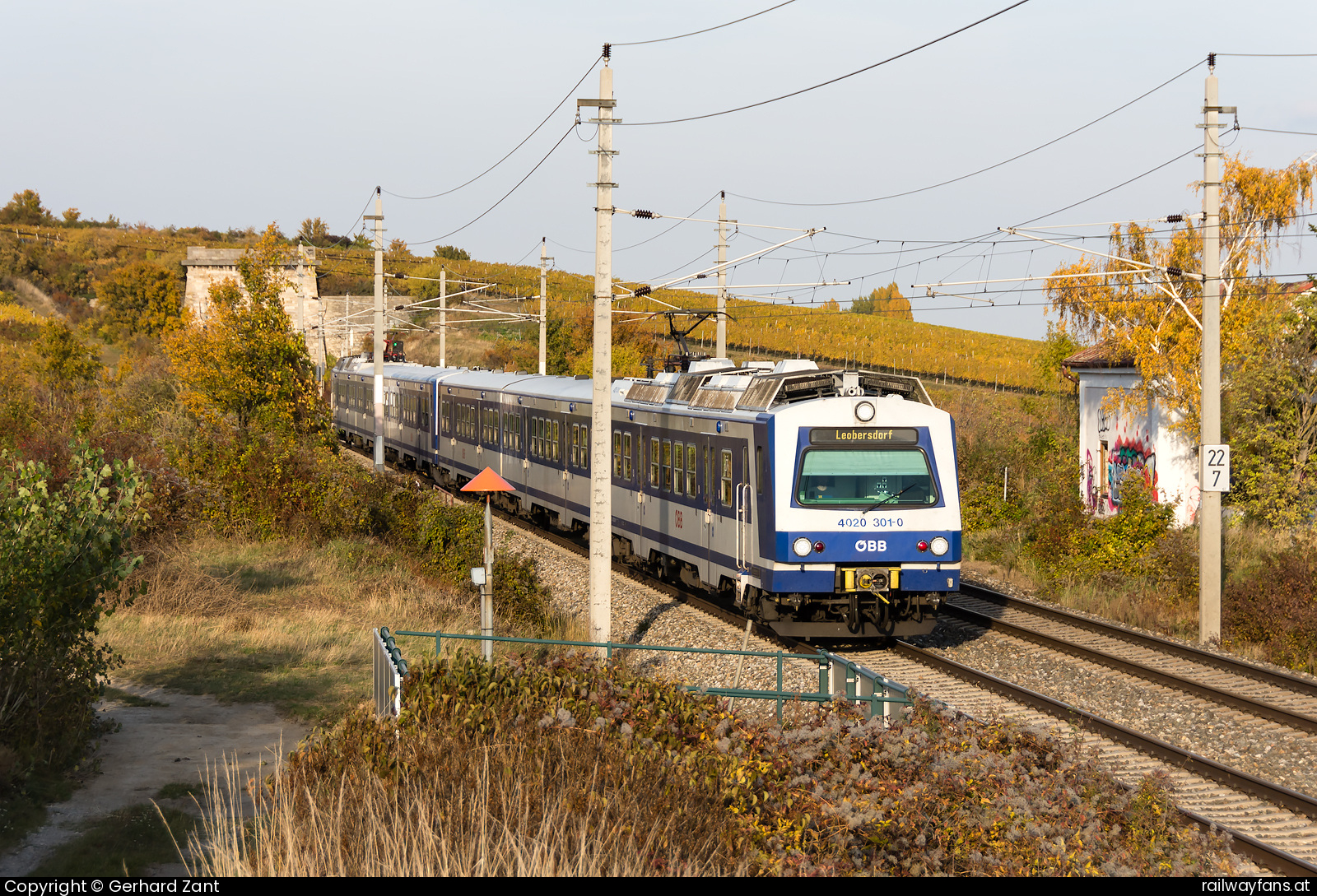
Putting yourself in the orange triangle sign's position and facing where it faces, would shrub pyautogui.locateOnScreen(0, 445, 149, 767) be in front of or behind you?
in front

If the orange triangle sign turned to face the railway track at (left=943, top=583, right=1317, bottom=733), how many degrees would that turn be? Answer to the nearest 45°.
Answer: approximately 90° to its left

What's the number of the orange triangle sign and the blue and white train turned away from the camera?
0

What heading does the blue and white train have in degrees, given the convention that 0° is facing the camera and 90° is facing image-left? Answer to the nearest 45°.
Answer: approximately 315°

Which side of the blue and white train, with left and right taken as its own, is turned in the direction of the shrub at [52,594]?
right

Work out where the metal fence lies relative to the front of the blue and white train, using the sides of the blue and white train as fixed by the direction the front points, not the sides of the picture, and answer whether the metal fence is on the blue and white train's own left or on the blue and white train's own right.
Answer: on the blue and white train's own right

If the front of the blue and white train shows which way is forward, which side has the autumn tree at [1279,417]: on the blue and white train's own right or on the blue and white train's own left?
on the blue and white train's own left

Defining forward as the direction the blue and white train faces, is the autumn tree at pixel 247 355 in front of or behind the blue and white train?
behind
